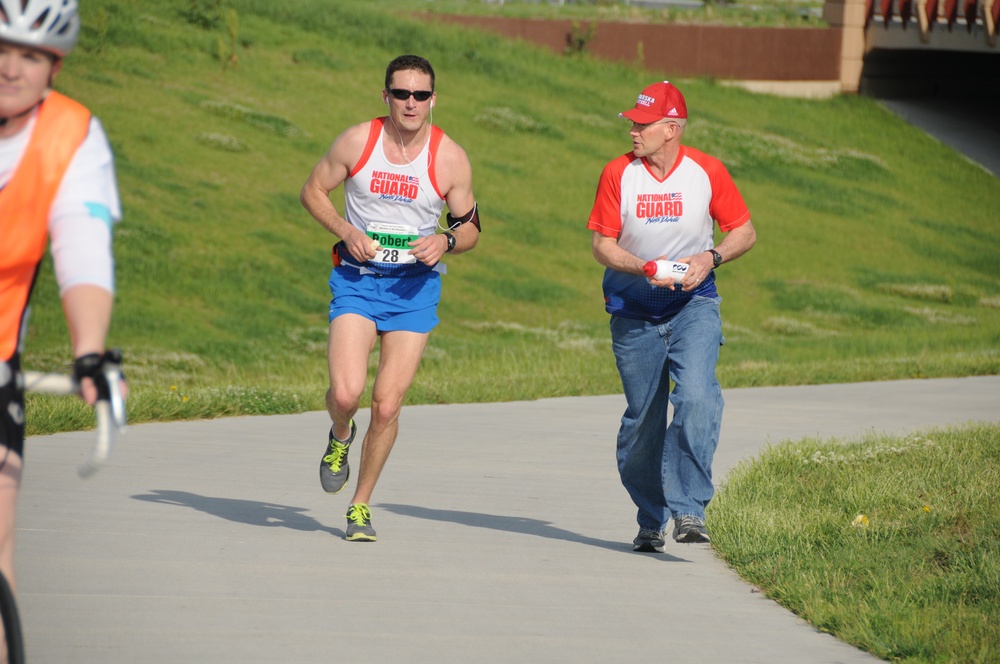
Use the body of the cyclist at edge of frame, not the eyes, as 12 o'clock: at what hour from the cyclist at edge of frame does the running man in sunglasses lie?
The running man in sunglasses is roughly at 7 o'clock from the cyclist at edge of frame.

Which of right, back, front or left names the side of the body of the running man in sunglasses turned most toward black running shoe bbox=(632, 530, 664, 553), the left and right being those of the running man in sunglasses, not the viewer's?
left

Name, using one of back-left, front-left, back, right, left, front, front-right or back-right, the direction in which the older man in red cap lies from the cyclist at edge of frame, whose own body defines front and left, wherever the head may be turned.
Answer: back-left

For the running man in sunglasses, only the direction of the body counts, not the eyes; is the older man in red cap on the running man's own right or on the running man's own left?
on the running man's own left

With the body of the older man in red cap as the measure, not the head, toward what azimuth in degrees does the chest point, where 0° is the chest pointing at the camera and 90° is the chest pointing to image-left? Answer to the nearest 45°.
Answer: approximately 0°

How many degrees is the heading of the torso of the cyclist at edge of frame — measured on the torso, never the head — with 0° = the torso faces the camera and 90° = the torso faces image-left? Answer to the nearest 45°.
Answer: approximately 0°

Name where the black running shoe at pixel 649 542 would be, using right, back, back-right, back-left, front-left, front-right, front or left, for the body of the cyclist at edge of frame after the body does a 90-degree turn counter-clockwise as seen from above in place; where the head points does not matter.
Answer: front-left

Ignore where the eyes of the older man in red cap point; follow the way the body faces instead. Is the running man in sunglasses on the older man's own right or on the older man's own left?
on the older man's own right
